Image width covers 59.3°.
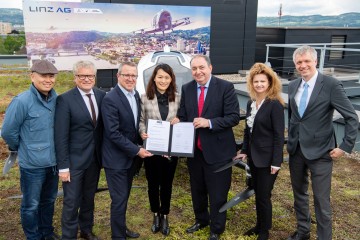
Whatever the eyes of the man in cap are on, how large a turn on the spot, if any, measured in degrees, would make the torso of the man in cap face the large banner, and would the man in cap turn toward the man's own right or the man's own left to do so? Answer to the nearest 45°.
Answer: approximately 135° to the man's own left

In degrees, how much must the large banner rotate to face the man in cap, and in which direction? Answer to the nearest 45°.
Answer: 0° — it already faces them

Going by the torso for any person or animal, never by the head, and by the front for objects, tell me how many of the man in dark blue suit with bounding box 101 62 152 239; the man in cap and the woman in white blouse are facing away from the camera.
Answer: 0

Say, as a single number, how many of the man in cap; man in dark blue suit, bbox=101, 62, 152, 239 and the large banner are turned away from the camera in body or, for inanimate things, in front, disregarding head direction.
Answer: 0

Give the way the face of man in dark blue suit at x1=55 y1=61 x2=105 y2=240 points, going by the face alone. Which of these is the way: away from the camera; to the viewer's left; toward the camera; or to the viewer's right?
toward the camera

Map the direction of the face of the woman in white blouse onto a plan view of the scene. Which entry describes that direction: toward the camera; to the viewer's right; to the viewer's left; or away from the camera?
toward the camera

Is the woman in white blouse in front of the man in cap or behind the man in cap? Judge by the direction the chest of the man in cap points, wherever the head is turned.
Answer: in front

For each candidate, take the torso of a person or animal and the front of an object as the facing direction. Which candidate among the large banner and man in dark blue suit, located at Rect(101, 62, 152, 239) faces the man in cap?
the large banner

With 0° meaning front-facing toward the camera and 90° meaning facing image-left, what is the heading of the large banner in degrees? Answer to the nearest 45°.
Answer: approximately 0°

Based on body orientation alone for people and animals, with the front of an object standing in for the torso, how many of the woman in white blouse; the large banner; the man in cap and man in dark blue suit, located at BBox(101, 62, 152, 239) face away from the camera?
0

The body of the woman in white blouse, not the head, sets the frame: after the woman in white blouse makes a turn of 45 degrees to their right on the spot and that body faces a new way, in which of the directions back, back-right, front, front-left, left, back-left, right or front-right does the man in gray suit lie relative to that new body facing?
back

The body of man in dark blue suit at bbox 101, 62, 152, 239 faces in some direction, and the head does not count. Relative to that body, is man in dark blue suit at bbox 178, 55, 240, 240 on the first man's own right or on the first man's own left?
on the first man's own left

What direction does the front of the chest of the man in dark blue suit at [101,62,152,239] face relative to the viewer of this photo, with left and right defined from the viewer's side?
facing the viewer and to the right of the viewer

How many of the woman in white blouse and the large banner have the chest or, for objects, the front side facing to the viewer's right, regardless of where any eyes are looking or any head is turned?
0

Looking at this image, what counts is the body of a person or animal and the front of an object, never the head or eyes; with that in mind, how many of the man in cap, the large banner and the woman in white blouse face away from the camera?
0

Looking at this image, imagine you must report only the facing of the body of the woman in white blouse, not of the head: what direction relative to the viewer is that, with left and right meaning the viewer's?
facing the viewer and to the left of the viewer
